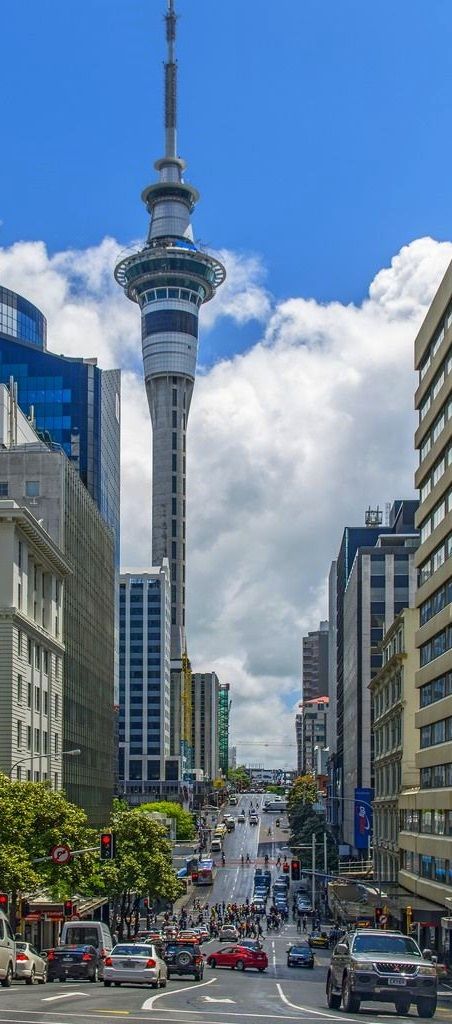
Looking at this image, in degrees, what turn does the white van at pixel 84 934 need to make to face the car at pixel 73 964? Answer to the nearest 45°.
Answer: approximately 180°

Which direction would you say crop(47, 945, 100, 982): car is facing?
away from the camera

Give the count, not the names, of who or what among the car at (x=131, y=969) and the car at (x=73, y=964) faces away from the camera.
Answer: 2

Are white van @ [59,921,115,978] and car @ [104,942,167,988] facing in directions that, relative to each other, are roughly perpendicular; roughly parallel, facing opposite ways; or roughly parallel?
roughly parallel

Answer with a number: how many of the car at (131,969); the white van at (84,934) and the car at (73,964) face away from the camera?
3

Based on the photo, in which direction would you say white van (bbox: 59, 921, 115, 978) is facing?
away from the camera

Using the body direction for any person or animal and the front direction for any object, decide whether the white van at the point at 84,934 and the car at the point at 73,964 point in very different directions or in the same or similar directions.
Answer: same or similar directions

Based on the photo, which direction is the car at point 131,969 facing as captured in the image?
away from the camera

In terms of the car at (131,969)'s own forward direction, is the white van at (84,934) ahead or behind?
ahead

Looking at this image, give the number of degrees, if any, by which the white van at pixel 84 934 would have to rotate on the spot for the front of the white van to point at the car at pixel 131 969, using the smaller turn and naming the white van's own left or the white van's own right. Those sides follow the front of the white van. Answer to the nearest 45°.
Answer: approximately 180°

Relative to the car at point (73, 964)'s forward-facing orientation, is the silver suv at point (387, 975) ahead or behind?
behind
